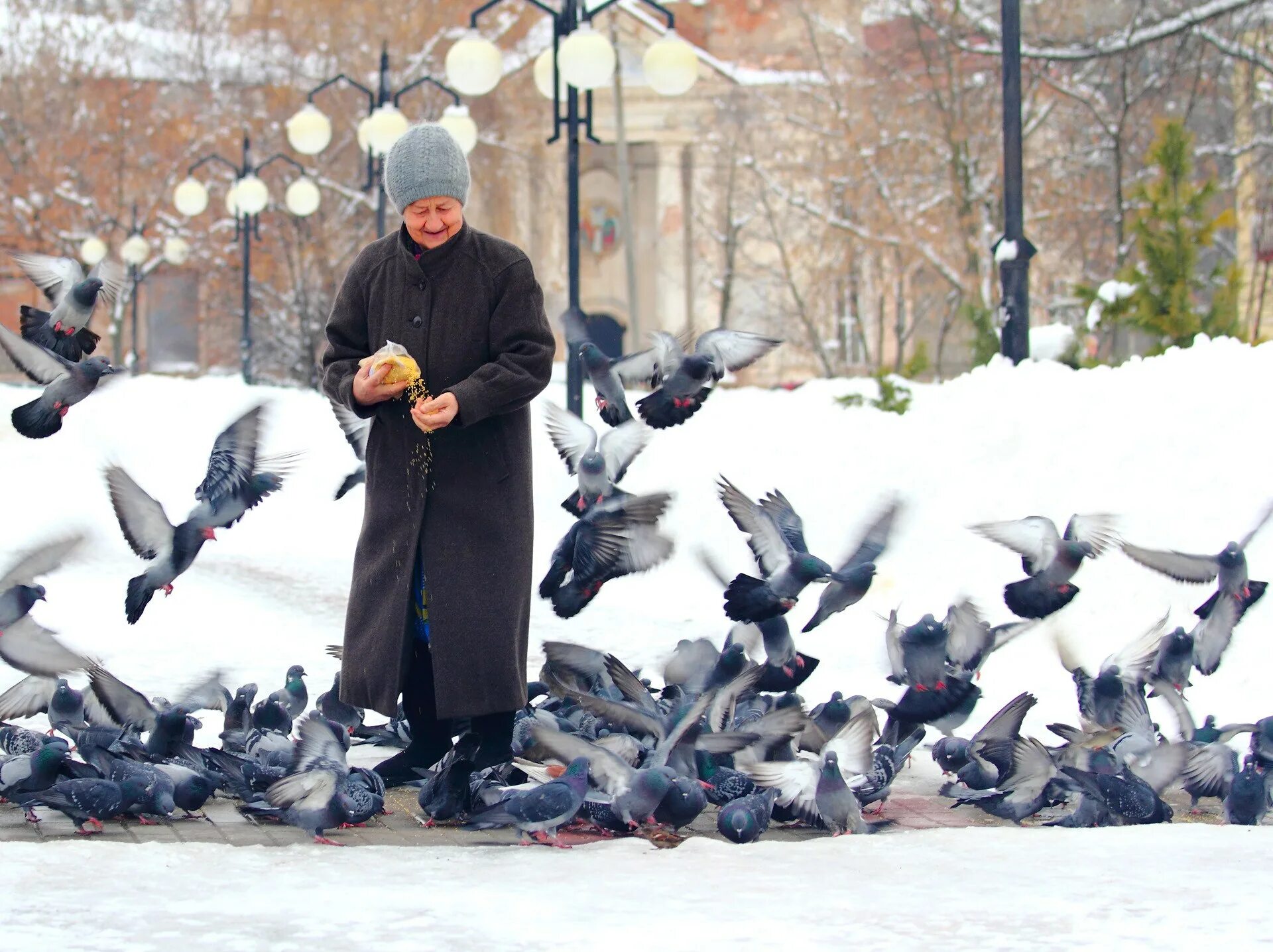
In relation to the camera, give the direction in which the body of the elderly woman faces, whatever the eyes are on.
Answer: toward the camera

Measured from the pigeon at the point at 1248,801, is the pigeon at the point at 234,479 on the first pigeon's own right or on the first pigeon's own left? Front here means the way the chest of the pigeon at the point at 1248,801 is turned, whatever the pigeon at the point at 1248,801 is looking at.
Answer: on the first pigeon's own right

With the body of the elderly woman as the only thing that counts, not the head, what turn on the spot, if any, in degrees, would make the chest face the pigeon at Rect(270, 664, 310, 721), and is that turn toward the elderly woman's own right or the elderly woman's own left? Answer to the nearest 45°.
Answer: approximately 135° to the elderly woman's own right

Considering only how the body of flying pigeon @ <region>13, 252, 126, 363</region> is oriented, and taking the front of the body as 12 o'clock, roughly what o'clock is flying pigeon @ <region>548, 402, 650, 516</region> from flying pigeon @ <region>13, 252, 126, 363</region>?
flying pigeon @ <region>548, 402, 650, 516</region> is roughly at 11 o'clock from flying pigeon @ <region>13, 252, 126, 363</region>.

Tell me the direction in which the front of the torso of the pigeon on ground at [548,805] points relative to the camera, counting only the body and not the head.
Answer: to the viewer's right

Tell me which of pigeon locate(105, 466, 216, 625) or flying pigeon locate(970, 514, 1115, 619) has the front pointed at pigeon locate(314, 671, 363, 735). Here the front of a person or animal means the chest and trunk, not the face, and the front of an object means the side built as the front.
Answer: pigeon locate(105, 466, 216, 625)

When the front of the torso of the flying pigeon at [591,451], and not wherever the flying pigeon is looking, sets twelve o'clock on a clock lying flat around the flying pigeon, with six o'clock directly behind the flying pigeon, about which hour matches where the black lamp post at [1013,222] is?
The black lamp post is roughly at 7 o'clock from the flying pigeon.

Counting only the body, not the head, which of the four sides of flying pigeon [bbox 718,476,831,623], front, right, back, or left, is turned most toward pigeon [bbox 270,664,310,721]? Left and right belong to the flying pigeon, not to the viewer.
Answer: back

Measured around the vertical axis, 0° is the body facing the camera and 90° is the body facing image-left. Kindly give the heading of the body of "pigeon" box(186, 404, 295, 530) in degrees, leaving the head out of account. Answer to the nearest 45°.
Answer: approximately 270°

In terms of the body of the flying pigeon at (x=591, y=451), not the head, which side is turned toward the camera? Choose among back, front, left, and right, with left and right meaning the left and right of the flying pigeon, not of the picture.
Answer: front

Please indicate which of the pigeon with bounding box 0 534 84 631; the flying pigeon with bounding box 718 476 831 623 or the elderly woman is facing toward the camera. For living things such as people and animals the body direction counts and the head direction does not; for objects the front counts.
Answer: the elderly woman

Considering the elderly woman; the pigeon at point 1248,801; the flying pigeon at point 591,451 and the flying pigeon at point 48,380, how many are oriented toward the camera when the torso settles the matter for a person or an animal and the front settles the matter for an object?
3

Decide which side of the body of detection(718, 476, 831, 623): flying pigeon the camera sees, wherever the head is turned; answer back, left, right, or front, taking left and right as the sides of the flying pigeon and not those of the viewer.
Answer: right

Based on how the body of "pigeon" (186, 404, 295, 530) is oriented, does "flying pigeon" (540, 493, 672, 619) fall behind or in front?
in front

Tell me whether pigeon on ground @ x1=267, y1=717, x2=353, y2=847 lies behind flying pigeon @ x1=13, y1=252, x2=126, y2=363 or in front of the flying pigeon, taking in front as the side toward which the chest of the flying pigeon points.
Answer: in front

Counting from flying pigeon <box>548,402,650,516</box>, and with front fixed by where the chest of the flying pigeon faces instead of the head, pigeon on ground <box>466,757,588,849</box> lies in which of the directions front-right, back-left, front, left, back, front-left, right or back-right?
front
